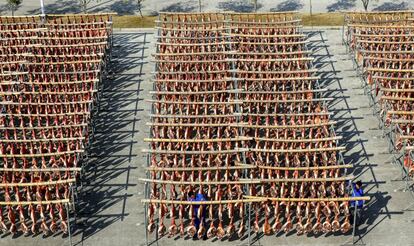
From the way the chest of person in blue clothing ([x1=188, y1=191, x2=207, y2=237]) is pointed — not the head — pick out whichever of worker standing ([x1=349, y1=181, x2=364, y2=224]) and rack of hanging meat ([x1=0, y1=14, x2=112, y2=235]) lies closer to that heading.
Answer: the rack of hanging meat

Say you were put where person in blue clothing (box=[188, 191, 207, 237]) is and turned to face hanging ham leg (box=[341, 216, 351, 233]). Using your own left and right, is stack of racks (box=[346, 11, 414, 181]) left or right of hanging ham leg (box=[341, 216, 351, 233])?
left
